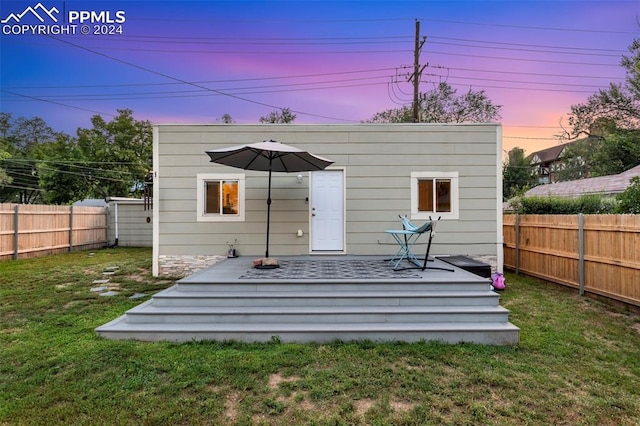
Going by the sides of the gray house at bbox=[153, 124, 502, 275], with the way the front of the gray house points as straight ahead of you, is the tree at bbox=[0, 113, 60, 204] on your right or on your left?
on your right

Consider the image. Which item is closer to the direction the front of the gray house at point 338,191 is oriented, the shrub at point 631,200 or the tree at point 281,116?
the shrub

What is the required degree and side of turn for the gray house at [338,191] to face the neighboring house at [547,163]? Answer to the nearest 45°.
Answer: approximately 135° to its left

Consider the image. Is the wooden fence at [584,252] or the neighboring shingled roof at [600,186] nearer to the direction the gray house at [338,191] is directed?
the wooden fence

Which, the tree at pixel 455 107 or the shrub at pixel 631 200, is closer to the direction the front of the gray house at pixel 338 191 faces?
the shrub

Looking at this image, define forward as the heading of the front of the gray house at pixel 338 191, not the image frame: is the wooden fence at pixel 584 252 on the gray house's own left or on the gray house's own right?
on the gray house's own left

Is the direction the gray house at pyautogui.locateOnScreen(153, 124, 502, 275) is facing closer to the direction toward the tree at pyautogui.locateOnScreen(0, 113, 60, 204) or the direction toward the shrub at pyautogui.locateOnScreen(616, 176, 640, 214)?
the shrub

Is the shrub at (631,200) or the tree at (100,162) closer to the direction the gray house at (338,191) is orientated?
the shrub

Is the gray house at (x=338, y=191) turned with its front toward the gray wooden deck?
yes

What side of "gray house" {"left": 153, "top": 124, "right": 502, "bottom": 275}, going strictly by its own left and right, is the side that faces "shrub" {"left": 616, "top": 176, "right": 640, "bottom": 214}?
left

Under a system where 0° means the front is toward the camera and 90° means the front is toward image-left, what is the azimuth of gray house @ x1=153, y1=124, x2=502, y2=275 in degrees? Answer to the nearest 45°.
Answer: approximately 0°

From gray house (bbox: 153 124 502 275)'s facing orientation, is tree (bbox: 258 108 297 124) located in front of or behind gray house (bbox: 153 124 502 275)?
behind

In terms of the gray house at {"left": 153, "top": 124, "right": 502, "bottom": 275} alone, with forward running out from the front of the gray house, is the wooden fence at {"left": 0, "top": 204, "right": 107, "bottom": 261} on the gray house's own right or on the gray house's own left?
on the gray house's own right

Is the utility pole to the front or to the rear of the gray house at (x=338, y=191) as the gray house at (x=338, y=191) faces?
to the rear
